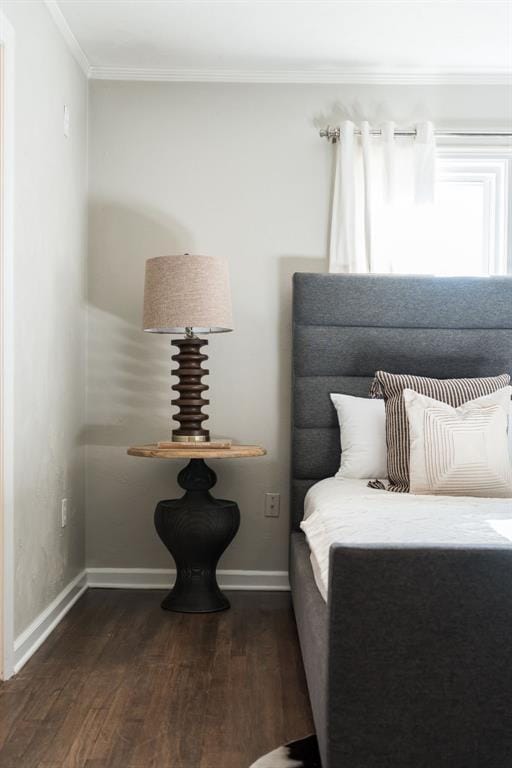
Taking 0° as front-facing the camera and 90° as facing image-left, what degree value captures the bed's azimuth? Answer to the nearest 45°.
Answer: approximately 0°

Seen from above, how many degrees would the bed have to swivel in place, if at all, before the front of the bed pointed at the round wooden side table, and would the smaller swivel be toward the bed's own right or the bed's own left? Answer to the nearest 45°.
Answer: approximately 135° to the bed's own right

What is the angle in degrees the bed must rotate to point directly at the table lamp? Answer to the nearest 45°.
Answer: approximately 135° to its right

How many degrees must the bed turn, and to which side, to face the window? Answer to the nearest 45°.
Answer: approximately 180°
